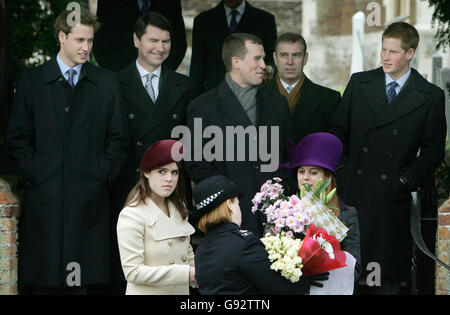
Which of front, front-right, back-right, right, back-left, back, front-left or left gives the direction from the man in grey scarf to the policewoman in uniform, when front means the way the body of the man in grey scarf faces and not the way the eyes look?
front-right

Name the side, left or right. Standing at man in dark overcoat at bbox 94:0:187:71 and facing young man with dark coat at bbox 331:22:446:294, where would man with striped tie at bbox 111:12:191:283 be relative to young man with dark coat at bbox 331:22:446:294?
right

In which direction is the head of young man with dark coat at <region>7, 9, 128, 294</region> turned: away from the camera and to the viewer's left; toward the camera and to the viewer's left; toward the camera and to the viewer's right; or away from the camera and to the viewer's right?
toward the camera and to the viewer's right

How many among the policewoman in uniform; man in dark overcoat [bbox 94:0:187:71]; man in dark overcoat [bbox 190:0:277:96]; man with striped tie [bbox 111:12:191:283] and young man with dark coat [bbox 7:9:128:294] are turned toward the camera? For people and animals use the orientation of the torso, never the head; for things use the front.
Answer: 4

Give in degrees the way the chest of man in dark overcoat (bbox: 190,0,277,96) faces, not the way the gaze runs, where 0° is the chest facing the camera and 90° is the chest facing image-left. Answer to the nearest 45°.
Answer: approximately 0°

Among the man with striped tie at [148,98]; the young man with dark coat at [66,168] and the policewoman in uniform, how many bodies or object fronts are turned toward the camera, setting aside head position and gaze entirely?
2

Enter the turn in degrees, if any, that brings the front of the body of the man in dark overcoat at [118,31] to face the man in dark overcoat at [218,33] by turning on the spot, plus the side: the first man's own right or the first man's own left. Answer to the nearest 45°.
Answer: approximately 90° to the first man's own left

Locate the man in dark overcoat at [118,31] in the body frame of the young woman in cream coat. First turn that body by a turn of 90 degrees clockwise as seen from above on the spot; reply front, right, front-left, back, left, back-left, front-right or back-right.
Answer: back-right

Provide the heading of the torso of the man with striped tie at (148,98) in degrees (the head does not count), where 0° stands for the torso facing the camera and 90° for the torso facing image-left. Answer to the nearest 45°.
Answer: approximately 0°

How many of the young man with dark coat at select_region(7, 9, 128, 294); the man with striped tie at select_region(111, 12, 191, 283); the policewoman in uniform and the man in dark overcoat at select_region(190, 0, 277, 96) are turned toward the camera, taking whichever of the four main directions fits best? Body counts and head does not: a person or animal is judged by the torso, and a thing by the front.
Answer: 3
